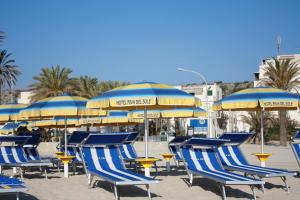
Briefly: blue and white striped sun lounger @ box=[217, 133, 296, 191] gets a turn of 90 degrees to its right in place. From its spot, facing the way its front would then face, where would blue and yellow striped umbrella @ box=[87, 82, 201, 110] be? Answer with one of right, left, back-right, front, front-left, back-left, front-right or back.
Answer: front

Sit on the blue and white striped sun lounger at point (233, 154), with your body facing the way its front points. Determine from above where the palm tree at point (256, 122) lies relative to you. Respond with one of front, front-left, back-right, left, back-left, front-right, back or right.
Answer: back-left

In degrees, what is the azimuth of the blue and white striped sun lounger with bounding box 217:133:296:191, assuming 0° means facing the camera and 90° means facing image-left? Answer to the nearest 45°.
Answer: approximately 315°

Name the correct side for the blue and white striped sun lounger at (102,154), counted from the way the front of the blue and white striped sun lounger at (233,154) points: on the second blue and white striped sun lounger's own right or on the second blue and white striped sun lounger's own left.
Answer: on the second blue and white striped sun lounger's own right

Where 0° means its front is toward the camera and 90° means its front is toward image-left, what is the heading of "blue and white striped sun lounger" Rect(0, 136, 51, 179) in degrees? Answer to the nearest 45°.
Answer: approximately 315°

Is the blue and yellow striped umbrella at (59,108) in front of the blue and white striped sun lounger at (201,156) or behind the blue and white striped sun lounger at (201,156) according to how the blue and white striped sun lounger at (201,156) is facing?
behind

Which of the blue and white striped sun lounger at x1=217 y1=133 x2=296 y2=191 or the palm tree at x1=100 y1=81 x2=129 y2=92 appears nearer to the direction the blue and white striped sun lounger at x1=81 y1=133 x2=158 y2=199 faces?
the blue and white striped sun lounger

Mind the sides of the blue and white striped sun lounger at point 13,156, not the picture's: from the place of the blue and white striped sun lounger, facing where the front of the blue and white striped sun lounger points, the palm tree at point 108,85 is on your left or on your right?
on your left

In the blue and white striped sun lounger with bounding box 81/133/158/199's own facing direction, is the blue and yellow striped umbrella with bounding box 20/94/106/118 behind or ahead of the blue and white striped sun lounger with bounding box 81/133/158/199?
behind

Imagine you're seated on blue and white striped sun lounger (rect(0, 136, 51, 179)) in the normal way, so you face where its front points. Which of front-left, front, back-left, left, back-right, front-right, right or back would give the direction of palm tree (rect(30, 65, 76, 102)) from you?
back-left

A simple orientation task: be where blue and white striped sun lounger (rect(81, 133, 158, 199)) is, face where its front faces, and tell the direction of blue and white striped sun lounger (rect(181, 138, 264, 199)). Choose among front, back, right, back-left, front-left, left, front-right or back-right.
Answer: front-left

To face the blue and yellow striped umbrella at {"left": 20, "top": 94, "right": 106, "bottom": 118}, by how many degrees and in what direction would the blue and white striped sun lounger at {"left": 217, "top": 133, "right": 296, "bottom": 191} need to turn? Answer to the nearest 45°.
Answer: approximately 135° to its right
